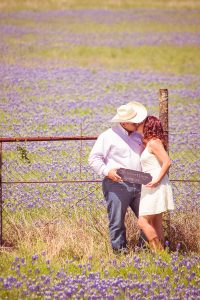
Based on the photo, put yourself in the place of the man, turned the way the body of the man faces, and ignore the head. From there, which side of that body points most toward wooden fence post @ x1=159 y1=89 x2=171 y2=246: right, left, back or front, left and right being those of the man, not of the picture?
left

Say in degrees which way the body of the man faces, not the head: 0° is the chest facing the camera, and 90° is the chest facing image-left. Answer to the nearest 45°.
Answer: approximately 315°

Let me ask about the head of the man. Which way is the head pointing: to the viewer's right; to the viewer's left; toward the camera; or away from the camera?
to the viewer's right
